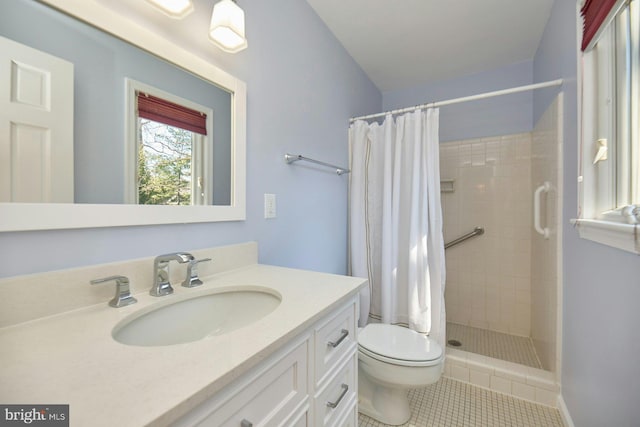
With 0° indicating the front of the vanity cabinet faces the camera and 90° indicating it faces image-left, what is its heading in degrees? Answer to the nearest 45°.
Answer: approximately 315°

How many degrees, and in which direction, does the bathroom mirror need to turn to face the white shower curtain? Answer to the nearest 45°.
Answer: approximately 45° to its left

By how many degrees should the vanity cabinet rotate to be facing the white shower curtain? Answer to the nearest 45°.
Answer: approximately 90° to its left

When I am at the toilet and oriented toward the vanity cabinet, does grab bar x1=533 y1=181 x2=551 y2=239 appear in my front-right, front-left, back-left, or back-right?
back-left
